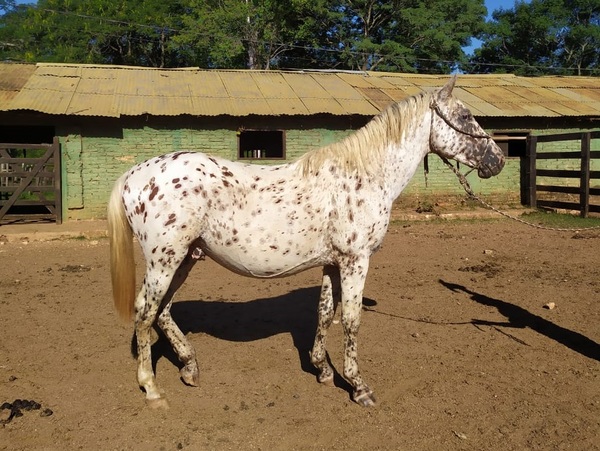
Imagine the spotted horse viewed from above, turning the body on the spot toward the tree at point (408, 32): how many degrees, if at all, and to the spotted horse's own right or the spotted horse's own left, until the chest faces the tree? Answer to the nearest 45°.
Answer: approximately 90° to the spotted horse's own left

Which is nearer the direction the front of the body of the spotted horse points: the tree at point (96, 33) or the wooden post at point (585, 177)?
the wooden post

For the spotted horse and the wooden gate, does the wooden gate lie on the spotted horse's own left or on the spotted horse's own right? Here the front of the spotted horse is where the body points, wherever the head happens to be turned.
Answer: on the spotted horse's own left

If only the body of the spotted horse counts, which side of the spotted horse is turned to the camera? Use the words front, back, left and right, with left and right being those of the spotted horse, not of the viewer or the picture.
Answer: right

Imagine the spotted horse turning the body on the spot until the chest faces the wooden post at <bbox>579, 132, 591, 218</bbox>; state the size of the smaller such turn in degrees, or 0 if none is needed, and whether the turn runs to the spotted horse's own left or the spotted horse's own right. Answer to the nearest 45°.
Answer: approximately 45° to the spotted horse's own left

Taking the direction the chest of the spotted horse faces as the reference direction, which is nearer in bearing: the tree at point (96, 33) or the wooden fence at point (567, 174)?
the wooden fence

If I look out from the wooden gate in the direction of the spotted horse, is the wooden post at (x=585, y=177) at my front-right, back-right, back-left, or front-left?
front-left

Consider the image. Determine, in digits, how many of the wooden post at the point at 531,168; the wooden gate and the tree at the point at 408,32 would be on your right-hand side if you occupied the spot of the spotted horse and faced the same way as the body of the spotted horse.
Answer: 0

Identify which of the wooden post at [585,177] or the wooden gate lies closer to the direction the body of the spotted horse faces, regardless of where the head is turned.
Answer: the wooden post

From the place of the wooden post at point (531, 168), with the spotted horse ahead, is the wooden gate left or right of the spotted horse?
right

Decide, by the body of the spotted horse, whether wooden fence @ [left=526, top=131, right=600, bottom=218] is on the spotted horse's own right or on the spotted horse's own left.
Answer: on the spotted horse's own left
